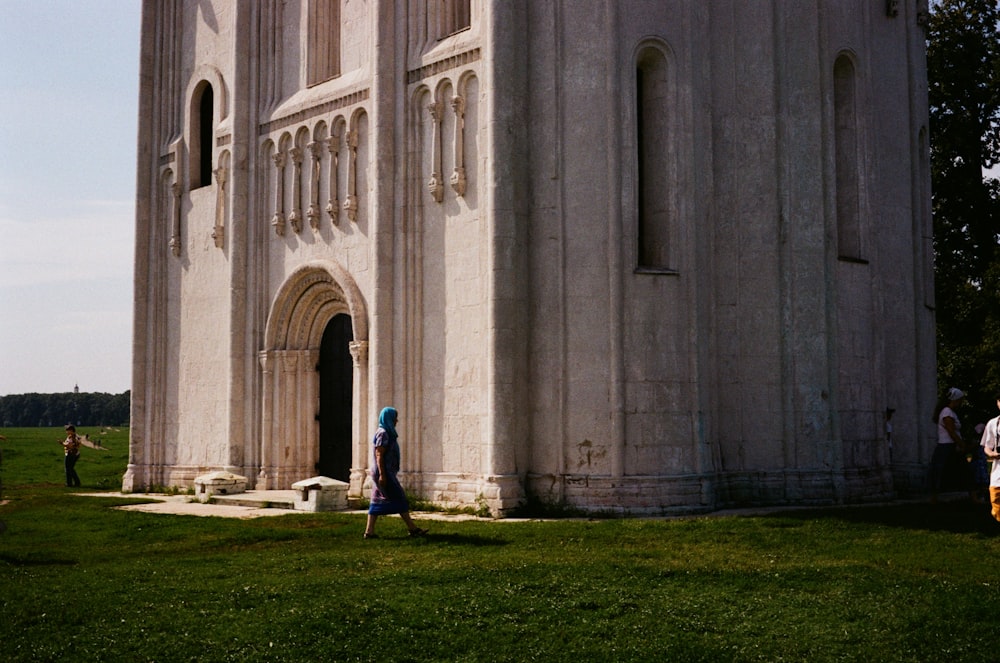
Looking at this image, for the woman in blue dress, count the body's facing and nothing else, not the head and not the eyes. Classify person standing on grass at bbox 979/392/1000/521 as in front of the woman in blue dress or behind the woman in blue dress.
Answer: in front

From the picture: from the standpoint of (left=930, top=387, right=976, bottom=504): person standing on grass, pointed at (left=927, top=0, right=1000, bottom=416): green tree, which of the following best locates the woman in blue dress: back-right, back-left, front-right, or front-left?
back-left

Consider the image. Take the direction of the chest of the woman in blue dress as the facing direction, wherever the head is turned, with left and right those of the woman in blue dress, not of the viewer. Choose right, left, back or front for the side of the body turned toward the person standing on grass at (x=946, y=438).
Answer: front

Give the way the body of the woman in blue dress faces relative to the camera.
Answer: to the viewer's right

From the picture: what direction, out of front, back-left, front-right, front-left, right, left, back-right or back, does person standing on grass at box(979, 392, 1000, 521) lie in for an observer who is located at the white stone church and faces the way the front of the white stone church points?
left

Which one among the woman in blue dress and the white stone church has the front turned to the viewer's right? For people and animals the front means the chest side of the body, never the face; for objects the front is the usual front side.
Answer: the woman in blue dress

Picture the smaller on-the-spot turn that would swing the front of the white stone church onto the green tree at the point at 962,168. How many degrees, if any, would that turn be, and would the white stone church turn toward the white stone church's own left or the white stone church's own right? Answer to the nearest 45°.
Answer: approximately 180°

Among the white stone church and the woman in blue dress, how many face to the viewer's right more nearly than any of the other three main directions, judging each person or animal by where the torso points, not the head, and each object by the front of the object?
1

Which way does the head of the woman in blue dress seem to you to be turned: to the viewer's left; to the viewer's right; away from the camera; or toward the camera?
to the viewer's right
